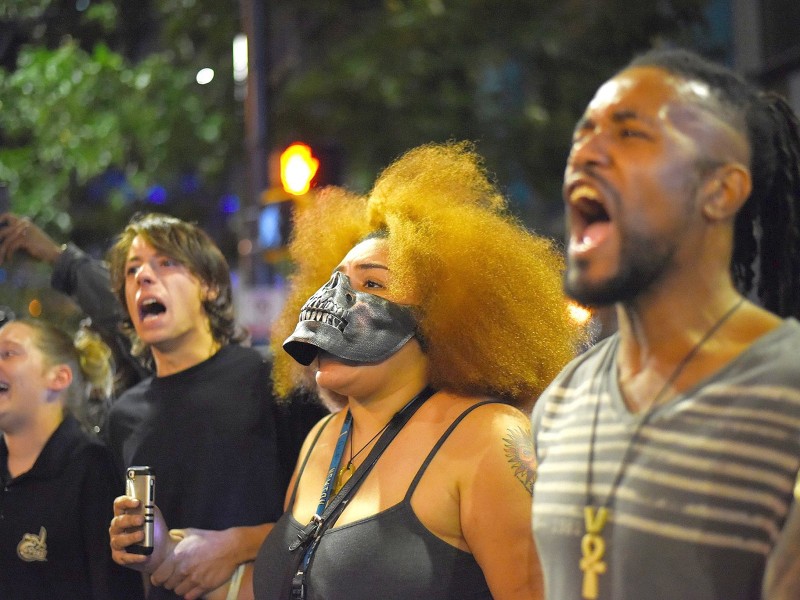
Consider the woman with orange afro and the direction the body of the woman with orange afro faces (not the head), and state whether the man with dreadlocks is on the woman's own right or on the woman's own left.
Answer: on the woman's own left

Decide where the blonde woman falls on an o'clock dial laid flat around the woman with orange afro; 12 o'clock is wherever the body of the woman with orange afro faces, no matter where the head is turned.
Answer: The blonde woman is roughly at 3 o'clock from the woman with orange afro.

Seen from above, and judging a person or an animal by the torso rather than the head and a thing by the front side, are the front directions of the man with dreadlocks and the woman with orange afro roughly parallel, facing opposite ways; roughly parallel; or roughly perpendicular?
roughly parallel

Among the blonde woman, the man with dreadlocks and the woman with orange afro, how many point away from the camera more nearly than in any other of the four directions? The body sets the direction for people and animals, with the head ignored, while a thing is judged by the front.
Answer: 0

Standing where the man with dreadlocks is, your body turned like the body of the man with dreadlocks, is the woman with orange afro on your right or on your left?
on your right

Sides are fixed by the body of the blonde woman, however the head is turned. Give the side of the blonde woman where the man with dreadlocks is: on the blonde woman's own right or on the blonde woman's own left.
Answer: on the blonde woman's own left

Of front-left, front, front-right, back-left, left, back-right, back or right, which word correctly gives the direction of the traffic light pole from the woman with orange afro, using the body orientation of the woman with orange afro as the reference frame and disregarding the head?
back-right

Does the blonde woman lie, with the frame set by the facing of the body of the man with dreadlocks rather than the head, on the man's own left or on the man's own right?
on the man's own right

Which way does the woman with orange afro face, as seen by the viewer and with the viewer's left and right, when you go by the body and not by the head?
facing the viewer and to the left of the viewer
